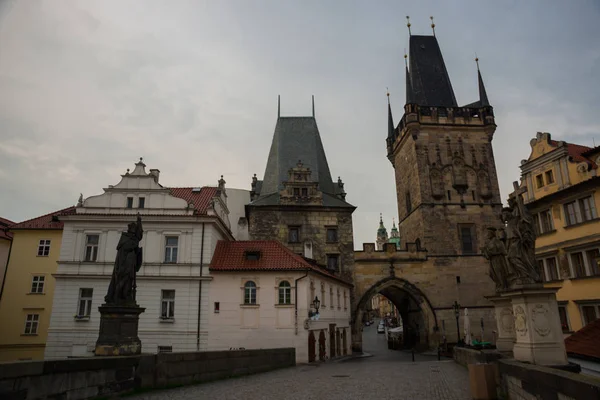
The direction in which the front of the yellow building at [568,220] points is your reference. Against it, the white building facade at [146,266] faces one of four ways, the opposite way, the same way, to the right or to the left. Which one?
to the left

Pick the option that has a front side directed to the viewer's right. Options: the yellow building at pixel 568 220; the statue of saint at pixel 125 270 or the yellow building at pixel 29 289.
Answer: the statue of saint

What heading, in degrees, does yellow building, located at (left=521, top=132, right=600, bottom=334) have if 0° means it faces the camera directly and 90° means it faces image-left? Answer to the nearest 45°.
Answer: approximately 45°

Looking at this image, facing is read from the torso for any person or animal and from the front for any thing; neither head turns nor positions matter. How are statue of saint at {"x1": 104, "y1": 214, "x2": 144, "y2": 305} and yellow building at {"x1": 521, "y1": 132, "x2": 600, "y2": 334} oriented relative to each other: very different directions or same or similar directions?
very different directions

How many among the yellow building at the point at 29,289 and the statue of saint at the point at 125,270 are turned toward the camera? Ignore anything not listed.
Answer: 1

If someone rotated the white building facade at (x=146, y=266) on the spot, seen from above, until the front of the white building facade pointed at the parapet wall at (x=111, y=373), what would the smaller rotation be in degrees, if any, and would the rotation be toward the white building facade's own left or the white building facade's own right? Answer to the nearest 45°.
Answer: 0° — it already faces it

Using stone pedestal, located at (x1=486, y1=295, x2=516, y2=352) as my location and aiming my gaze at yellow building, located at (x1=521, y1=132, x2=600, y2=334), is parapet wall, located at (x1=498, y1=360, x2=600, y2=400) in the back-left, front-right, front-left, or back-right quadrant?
back-right

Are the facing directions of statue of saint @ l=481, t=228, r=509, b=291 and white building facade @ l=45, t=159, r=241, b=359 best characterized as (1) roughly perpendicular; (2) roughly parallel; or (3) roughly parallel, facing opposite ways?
roughly perpendicular

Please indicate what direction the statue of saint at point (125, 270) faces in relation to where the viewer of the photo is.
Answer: facing to the right of the viewer

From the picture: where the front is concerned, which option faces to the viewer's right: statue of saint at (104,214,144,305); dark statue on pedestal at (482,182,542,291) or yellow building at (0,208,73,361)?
the statue of saint

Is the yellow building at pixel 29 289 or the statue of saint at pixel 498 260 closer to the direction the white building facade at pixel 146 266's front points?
the statue of saint

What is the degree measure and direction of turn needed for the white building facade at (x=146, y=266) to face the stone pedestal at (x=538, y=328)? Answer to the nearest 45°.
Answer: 0° — it already faces it
